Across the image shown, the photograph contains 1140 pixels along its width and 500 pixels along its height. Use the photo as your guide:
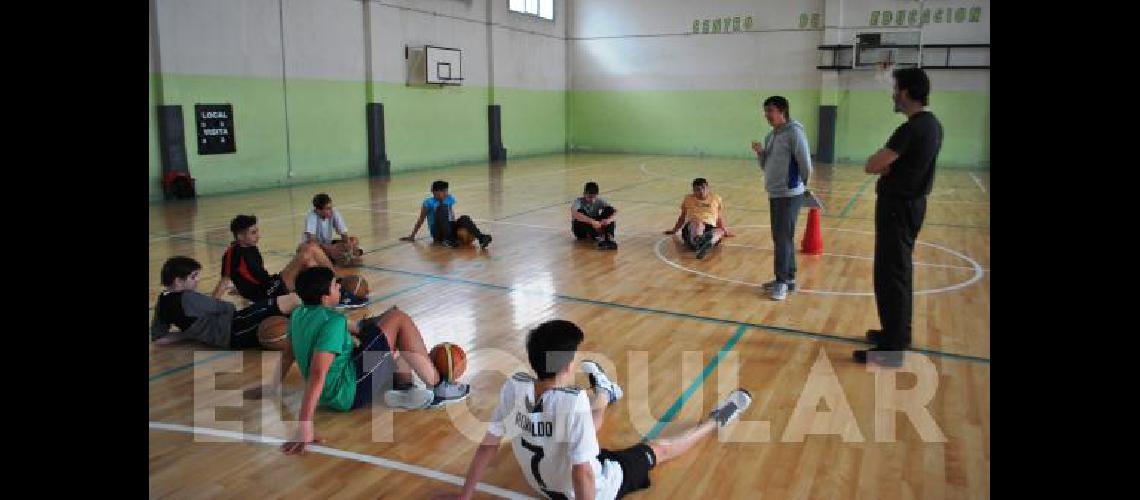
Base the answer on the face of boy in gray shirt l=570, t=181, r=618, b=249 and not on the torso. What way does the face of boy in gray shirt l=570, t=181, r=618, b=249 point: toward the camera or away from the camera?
toward the camera

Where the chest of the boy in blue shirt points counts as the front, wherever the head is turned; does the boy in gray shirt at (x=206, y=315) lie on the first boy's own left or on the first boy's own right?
on the first boy's own right

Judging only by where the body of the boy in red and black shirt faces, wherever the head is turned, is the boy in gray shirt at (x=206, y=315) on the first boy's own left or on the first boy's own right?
on the first boy's own right

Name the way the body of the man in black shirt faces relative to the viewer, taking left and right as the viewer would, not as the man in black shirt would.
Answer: facing to the left of the viewer

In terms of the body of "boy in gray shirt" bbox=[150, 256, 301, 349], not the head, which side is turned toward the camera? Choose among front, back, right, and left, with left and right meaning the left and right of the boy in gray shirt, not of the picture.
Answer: right

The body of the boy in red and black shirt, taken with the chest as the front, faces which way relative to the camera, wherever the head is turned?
to the viewer's right

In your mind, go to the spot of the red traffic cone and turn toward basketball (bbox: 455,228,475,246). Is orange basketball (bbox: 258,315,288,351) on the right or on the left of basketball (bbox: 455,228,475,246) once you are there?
left

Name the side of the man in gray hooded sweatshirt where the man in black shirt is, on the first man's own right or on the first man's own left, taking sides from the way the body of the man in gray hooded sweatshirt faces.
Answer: on the first man's own left

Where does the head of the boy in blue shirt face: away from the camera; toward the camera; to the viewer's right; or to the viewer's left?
toward the camera

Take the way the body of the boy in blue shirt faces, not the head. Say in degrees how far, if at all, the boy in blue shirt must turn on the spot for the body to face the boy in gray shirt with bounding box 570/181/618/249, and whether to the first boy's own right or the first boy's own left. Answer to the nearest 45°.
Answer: approximately 45° to the first boy's own left

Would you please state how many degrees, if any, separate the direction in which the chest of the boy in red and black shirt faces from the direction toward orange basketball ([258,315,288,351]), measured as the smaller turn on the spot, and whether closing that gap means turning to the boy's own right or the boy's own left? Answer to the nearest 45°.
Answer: approximately 90° to the boy's own right

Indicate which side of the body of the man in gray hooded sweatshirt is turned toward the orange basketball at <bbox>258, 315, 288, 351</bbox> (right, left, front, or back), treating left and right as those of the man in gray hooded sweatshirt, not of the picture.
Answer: front

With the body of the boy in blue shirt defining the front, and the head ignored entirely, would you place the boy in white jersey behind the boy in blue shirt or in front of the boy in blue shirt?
in front

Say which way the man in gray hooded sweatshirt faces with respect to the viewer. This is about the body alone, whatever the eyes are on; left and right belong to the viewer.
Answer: facing the viewer and to the left of the viewer

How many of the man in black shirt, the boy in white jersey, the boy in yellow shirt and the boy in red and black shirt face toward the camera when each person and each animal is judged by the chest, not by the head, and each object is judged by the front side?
1

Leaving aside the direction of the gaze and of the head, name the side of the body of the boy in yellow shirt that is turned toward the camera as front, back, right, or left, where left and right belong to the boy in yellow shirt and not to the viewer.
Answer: front

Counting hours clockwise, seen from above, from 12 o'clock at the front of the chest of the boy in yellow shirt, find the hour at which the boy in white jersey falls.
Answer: The boy in white jersey is roughly at 12 o'clock from the boy in yellow shirt.

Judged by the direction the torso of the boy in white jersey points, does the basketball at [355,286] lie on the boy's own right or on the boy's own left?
on the boy's own left
